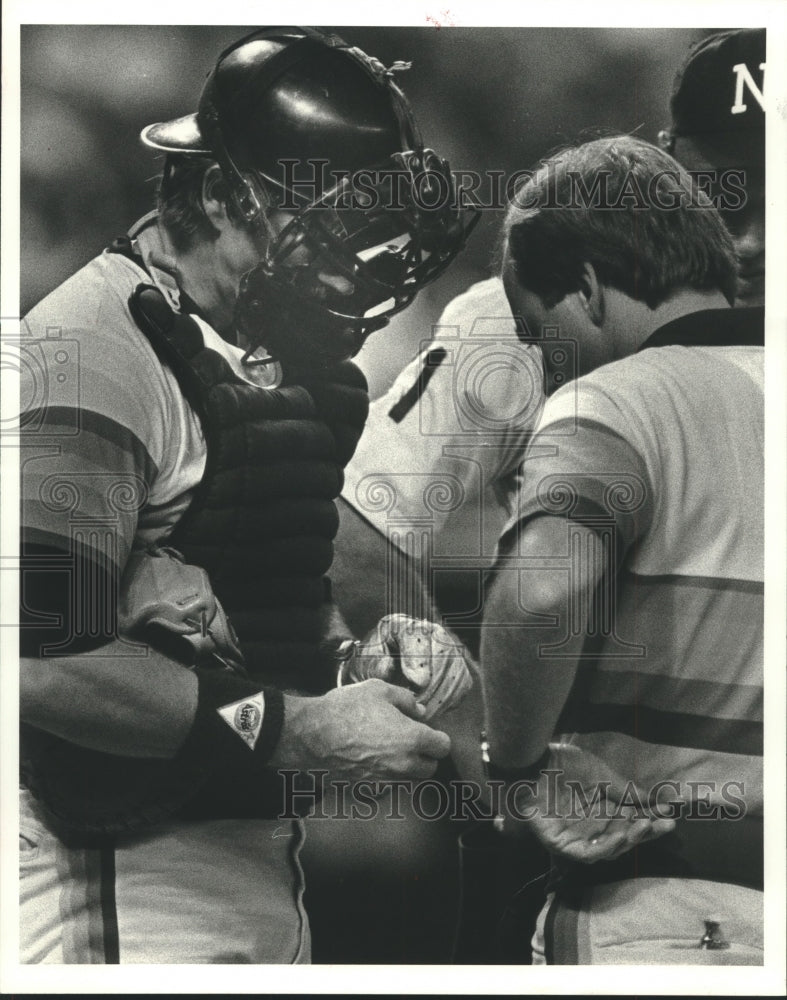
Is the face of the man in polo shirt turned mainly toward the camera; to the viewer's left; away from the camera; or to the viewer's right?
to the viewer's left

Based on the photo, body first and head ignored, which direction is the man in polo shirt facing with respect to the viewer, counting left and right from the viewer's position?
facing away from the viewer and to the left of the viewer
